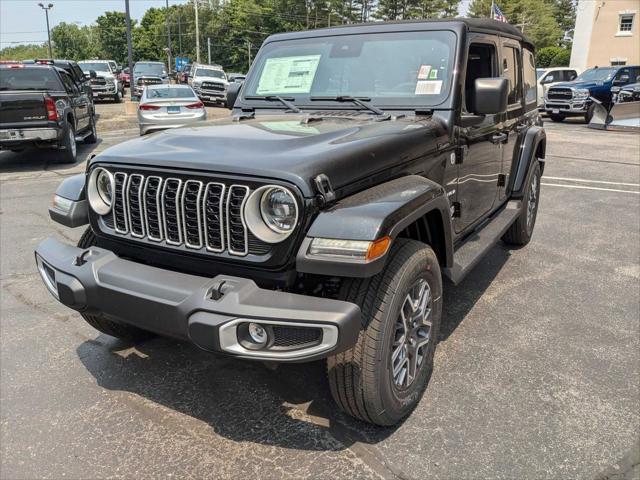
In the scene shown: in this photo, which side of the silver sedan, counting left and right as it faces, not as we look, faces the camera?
back

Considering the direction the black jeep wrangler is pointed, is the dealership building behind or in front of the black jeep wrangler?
behind

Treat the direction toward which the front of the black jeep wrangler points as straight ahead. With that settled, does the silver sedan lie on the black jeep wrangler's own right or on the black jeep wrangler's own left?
on the black jeep wrangler's own right

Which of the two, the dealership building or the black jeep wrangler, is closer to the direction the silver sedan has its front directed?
the dealership building

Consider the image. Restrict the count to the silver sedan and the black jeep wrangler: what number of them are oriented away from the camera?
1

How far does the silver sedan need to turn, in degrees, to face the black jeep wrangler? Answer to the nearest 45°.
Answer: approximately 180°

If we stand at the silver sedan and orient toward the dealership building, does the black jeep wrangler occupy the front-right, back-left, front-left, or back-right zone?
back-right

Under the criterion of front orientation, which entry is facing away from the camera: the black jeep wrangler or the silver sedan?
the silver sedan

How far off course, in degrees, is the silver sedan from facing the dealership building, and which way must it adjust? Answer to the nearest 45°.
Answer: approximately 45° to its right
